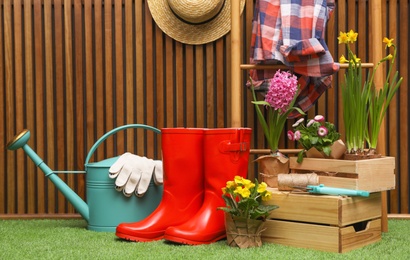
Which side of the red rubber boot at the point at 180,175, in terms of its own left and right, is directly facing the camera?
left

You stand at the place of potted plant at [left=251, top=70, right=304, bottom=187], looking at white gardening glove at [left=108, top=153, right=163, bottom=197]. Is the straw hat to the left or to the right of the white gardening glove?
right

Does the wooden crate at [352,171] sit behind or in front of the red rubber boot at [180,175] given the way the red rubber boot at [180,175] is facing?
behind

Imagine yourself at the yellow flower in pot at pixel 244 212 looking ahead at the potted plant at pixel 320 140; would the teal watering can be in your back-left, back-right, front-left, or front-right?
back-left

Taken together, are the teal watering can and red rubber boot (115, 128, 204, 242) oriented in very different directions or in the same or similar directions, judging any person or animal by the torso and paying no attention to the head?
same or similar directions

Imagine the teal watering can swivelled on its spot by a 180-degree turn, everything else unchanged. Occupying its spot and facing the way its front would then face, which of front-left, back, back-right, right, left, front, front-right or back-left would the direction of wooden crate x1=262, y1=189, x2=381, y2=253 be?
front-right

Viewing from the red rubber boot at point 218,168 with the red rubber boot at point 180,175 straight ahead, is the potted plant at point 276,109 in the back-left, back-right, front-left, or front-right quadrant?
back-right

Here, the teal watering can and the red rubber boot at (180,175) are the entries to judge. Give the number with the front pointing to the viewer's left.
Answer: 2

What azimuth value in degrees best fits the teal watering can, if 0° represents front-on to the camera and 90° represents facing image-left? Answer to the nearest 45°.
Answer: approximately 90°

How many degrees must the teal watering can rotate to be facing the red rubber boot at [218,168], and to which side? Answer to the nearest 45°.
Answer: approximately 135° to its left
